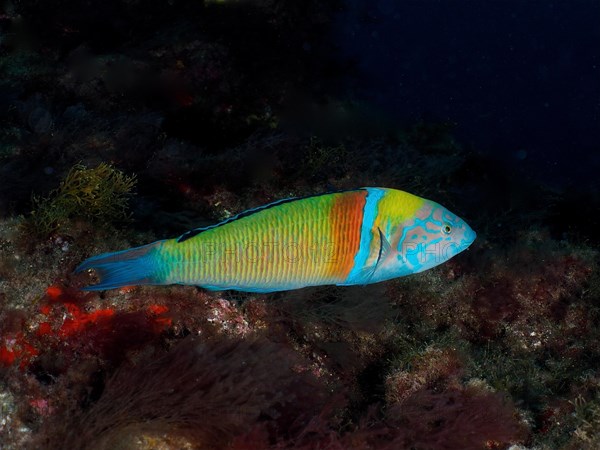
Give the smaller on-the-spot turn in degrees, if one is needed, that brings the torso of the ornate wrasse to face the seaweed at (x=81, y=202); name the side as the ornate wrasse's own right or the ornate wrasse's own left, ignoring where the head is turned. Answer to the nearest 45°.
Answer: approximately 135° to the ornate wrasse's own left

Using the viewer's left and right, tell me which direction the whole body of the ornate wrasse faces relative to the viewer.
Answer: facing to the right of the viewer
